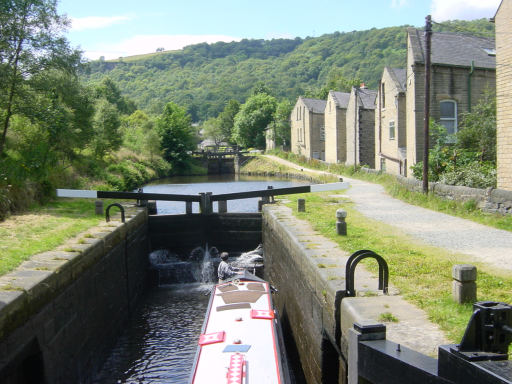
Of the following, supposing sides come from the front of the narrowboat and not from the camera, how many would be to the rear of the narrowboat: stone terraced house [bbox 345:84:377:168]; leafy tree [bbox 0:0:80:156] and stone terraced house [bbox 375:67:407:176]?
0

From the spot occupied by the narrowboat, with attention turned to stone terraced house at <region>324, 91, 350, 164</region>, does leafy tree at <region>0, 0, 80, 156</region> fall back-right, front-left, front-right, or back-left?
front-left

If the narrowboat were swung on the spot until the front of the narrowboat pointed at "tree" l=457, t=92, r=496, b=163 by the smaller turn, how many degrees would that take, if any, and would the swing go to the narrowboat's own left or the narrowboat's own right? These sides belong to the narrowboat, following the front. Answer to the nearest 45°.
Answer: approximately 45° to the narrowboat's own right

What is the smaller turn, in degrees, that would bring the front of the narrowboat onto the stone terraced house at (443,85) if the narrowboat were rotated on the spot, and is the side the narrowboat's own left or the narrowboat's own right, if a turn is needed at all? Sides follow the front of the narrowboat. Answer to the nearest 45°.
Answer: approximately 45° to the narrowboat's own right

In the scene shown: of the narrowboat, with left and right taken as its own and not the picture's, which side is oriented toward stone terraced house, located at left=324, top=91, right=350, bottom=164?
front

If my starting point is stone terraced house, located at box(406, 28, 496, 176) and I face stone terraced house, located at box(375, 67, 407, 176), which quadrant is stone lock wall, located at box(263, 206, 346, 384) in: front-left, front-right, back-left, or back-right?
back-left

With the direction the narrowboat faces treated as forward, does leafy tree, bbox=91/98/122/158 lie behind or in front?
in front

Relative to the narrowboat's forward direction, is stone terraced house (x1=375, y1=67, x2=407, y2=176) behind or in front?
in front

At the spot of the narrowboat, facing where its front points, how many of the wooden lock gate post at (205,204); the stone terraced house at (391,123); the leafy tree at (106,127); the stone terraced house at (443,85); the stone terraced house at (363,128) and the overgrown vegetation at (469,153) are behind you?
0

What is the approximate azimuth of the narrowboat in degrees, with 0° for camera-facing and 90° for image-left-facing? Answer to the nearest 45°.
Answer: approximately 180°

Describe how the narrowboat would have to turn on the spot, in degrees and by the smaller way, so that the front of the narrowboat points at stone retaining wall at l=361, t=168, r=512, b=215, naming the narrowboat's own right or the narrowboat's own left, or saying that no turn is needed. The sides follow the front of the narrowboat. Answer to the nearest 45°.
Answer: approximately 45° to the narrowboat's own right

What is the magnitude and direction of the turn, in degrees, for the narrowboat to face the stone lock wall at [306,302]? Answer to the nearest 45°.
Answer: approximately 45° to its right

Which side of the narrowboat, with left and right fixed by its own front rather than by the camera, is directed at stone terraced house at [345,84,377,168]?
front

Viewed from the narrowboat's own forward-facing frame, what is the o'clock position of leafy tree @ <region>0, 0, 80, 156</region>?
The leafy tree is roughly at 11 o'clock from the narrowboat.
